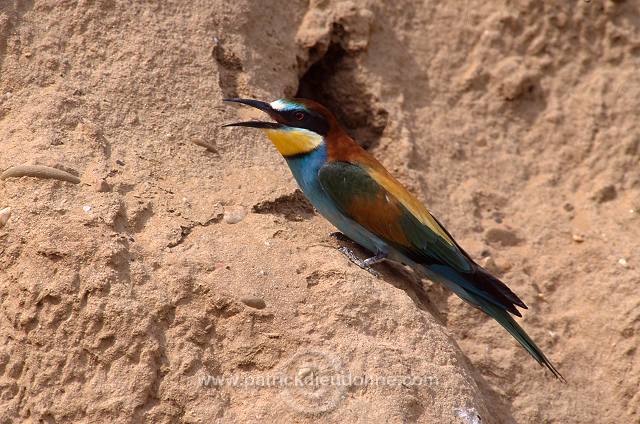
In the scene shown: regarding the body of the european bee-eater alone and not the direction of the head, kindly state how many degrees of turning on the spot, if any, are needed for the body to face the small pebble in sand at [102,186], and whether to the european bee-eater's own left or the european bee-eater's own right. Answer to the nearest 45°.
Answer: approximately 45° to the european bee-eater's own left

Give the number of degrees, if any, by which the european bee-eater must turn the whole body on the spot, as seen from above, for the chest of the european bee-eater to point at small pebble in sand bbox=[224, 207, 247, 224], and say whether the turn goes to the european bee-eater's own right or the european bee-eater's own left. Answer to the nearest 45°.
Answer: approximately 45° to the european bee-eater's own left

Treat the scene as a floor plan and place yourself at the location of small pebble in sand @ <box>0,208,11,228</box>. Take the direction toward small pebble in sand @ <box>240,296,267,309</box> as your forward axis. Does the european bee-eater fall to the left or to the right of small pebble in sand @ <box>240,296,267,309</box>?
left

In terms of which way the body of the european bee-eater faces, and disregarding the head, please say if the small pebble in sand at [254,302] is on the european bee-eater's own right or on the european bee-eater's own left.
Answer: on the european bee-eater's own left

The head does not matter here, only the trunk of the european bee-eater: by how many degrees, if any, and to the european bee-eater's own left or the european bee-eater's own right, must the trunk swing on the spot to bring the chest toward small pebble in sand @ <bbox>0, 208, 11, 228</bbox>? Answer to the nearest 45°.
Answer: approximately 45° to the european bee-eater's own left

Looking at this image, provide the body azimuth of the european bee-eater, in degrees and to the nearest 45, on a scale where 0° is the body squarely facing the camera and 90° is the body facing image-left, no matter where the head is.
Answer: approximately 90°
